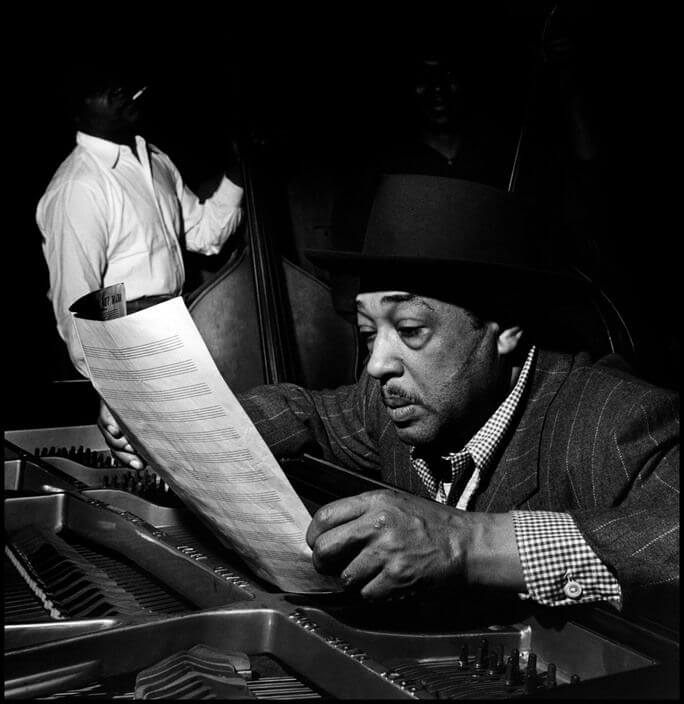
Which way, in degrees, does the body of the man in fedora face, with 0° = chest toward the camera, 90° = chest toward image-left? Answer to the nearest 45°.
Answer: approximately 45°

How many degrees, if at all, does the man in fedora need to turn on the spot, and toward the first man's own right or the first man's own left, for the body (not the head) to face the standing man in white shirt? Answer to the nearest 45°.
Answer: approximately 90° to the first man's own right

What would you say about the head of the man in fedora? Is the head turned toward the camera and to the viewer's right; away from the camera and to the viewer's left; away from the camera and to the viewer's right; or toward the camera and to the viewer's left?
toward the camera and to the viewer's left

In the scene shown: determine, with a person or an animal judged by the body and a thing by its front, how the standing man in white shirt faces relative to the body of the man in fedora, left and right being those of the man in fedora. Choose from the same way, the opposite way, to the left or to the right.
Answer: to the left

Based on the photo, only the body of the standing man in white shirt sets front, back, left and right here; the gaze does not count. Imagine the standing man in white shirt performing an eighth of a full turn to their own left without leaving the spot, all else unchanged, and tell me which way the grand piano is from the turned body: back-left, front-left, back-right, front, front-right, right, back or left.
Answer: right

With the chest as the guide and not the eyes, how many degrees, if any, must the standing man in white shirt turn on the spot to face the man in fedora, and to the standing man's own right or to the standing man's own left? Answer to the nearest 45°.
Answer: approximately 45° to the standing man's own right

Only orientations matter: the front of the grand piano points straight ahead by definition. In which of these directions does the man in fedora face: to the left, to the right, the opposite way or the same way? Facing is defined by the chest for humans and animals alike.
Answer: the opposite way
